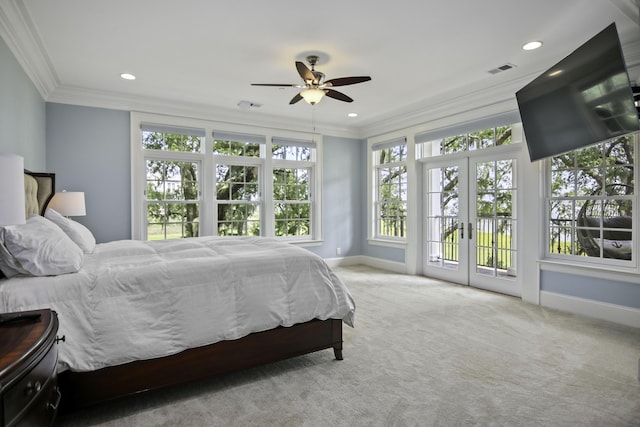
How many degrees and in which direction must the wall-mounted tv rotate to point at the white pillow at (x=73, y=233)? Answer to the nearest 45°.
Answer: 0° — it already faces it

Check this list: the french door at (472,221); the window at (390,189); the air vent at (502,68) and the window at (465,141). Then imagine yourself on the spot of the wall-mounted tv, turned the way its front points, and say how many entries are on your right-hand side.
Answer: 4

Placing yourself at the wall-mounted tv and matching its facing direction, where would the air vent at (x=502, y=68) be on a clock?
The air vent is roughly at 3 o'clock from the wall-mounted tv.

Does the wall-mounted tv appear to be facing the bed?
yes

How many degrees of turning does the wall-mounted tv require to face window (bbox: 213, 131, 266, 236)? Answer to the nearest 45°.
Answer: approximately 45° to its right

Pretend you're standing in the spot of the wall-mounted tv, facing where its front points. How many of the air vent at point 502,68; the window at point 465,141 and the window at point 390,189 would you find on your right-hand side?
3

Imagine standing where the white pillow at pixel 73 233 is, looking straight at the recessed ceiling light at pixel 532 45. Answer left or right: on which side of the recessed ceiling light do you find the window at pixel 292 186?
left

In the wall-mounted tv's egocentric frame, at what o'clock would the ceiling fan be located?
The ceiling fan is roughly at 1 o'clock from the wall-mounted tv.

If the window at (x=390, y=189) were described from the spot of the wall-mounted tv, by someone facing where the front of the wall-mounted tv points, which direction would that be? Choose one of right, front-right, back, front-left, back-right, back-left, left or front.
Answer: right

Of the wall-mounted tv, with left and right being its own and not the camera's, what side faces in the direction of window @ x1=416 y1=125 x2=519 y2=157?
right

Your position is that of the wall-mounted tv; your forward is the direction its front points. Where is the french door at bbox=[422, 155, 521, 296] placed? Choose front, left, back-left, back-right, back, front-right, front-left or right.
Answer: right

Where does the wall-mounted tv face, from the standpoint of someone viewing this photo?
facing the viewer and to the left of the viewer

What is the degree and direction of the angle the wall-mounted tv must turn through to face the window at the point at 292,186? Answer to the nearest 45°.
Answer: approximately 45° to its right
